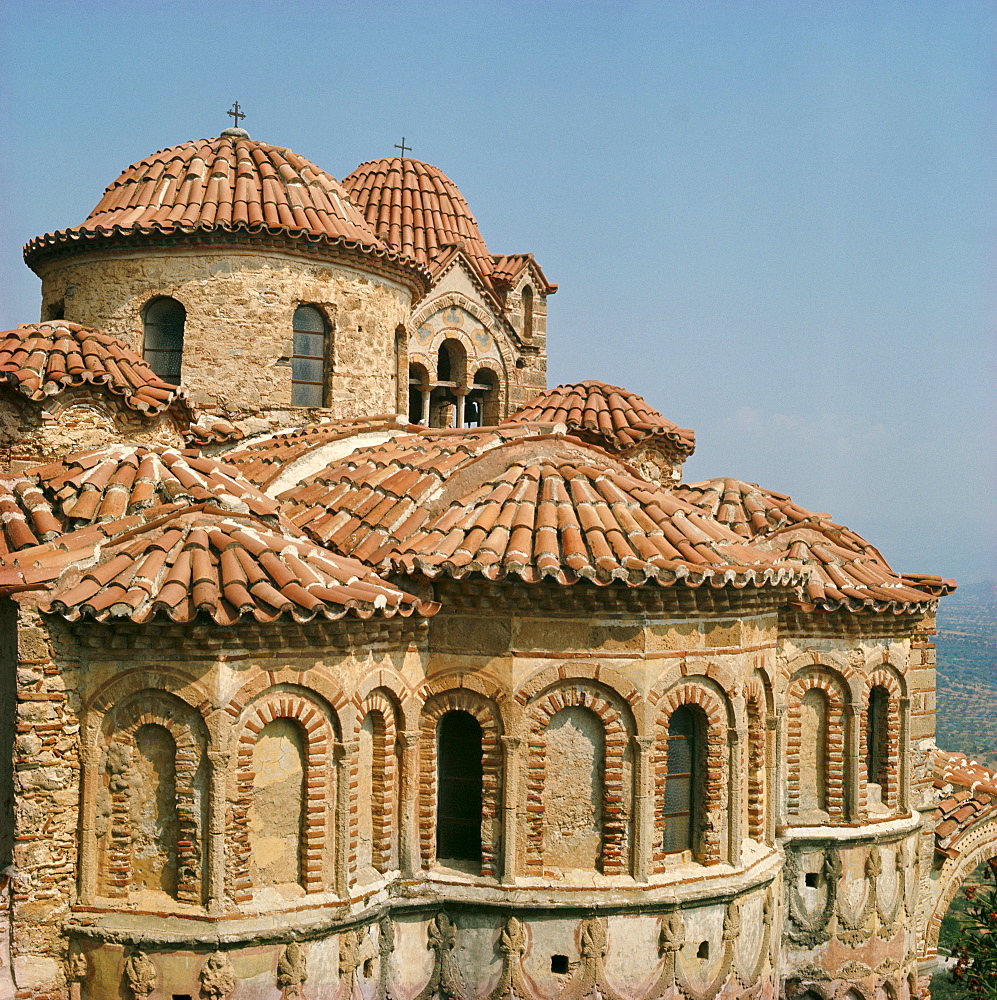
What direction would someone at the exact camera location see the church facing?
facing away from the viewer and to the left of the viewer
